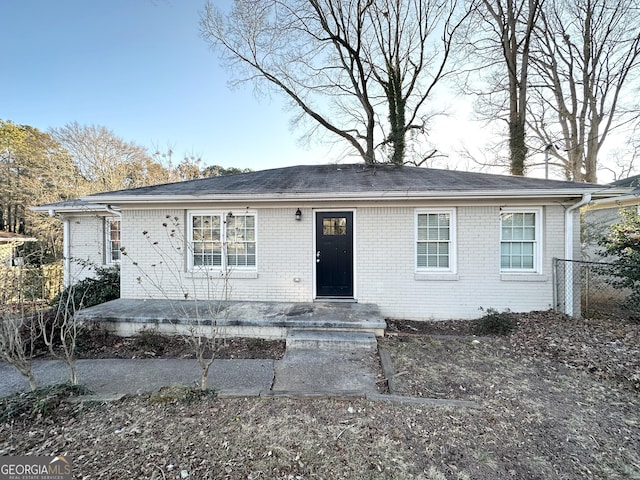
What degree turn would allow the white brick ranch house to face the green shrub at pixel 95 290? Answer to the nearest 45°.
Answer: approximately 90° to its right

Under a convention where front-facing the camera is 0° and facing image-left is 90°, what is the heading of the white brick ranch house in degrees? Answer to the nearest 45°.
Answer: approximately 0°

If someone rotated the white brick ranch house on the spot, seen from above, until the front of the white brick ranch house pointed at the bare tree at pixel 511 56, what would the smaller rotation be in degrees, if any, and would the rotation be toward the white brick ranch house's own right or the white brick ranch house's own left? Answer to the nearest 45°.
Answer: approximately 135° to the white brick ranch house's own left

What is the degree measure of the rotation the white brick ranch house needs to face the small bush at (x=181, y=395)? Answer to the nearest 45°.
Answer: approximately 45° to its right

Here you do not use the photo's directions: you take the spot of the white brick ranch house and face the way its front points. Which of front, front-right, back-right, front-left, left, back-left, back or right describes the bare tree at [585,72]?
back-left
